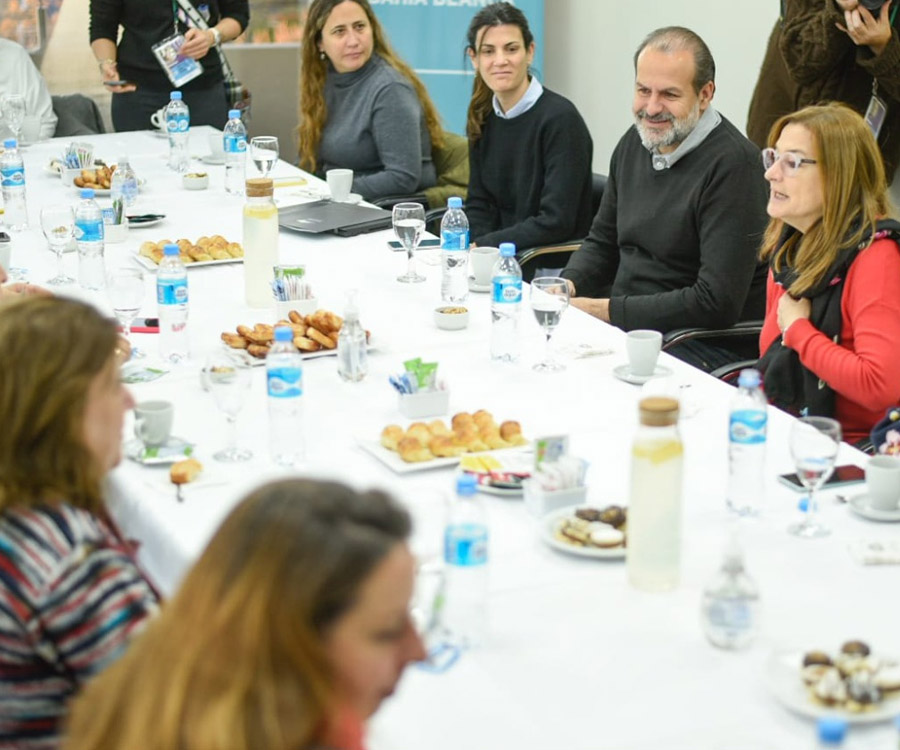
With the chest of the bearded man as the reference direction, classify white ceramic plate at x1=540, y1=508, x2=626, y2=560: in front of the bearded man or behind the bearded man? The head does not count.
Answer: in front

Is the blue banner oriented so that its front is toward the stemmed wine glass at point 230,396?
yes

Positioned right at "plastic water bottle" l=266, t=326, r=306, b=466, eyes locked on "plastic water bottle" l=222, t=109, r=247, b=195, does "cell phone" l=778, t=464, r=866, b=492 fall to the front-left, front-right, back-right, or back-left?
back-right

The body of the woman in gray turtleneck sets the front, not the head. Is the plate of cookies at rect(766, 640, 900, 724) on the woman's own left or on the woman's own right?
on the woman's own left

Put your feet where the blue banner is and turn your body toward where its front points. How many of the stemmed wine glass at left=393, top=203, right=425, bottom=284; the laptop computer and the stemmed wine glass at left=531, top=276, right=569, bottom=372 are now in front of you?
3

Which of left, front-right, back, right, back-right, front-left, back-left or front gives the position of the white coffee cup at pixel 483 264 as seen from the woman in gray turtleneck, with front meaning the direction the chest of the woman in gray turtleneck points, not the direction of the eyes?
front-left

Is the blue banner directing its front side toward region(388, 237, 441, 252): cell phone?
yes

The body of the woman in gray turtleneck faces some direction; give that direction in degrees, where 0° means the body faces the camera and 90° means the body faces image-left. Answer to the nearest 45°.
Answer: approximately 45°

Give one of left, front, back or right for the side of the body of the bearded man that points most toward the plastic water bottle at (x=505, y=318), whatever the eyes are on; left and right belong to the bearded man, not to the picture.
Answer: front

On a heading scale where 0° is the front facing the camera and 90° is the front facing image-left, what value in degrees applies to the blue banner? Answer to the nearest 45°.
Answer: approximately 0°

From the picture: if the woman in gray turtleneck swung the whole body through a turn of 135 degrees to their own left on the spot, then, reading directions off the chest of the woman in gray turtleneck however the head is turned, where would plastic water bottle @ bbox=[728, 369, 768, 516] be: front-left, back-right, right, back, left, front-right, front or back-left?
right

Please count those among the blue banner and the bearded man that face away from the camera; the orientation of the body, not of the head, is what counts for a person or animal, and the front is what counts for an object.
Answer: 0
